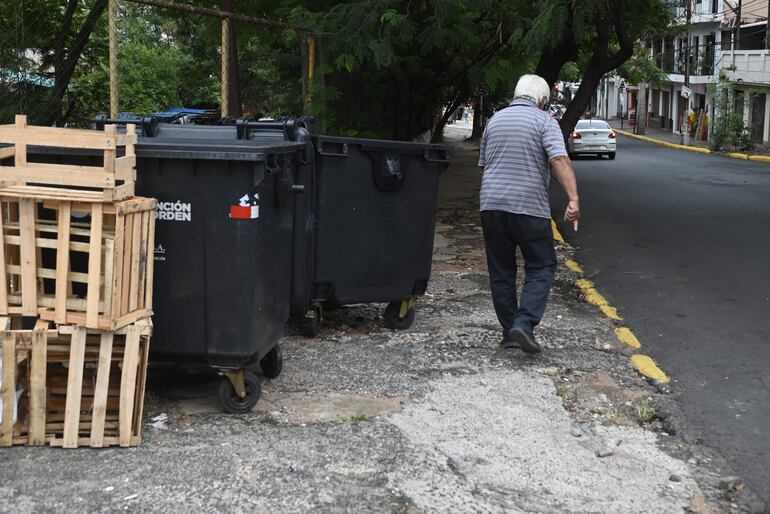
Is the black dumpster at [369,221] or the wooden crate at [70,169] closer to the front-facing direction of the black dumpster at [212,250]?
the wooden crate

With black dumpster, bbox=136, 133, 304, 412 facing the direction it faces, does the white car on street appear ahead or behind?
behind

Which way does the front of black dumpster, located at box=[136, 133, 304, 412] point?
toward the camera

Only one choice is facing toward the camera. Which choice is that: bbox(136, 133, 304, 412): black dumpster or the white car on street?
the black dumpster

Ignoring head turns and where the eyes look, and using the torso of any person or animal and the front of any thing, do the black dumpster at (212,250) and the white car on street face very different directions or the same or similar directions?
very different directions

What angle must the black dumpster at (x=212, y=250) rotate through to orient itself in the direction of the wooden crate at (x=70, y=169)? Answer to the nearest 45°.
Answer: approximately 45° to its right

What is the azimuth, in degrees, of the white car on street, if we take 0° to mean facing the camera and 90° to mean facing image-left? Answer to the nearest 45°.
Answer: approximately 180°

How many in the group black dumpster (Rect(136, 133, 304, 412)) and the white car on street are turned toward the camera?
1

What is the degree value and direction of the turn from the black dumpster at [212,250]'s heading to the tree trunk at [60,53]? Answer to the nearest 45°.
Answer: approximately 180°

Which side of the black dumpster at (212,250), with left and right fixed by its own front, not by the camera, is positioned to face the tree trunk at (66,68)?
back

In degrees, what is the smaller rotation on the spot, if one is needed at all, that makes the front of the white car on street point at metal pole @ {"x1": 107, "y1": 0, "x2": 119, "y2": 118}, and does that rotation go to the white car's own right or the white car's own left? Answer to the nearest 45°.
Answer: approximately 180°
